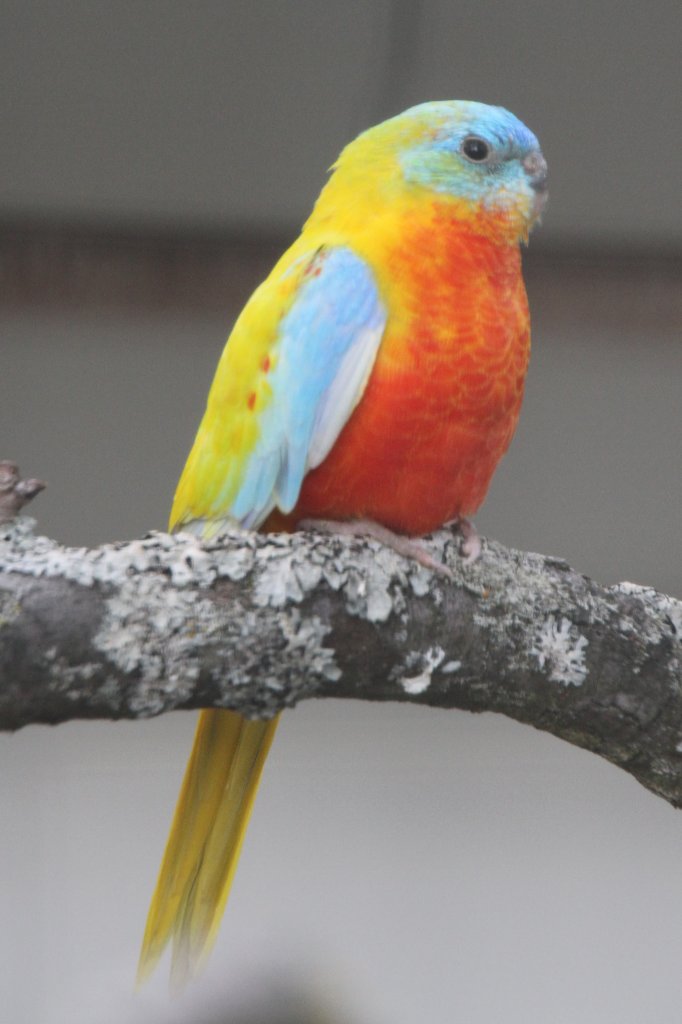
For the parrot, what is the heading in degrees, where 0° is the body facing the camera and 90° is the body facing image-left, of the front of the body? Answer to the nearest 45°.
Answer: approximately 315°
